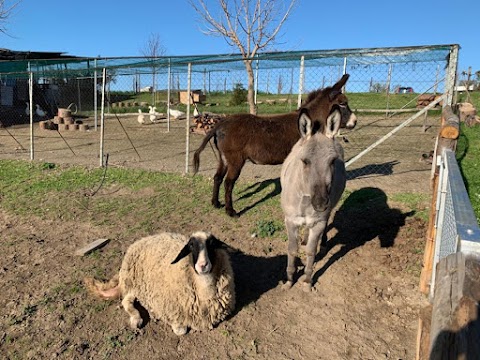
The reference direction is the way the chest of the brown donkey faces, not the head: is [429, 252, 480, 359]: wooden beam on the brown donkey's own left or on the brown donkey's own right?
on the brown donkey's own right

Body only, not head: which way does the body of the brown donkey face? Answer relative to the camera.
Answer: to the viewer's right

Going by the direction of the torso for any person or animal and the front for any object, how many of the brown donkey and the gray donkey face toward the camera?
1

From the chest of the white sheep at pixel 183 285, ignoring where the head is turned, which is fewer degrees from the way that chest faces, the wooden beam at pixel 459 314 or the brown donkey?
the wooden beam

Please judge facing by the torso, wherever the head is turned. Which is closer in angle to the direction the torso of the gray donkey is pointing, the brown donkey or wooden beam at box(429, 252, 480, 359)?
the wooden beam

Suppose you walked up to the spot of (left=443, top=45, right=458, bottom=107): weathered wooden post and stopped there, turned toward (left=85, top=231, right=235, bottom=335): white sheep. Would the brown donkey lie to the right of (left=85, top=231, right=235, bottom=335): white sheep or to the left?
right

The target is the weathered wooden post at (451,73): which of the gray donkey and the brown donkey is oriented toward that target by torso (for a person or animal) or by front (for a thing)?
the brown donkey

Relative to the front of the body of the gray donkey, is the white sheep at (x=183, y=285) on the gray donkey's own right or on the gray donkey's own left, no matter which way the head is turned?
on the gray donkey's own right

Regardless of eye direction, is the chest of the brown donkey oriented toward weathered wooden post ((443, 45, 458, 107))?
yes
